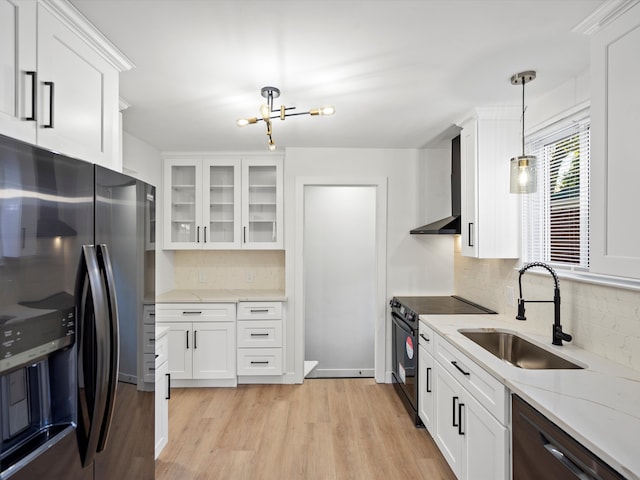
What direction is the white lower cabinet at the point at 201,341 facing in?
toward the camera

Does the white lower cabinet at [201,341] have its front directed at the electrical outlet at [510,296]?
no

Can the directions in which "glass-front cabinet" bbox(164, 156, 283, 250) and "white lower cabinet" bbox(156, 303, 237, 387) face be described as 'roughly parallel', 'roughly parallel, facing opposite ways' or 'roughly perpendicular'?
roughly parallel

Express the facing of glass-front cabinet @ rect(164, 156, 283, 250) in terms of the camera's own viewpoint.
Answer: facing the viewer

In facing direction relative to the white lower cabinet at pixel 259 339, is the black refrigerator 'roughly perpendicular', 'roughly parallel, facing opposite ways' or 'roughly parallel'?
roughly perpendicular

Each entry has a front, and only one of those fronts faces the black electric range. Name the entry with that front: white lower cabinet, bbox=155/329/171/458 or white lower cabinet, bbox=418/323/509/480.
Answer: white lower cabinet, bbox=155/329/171/458

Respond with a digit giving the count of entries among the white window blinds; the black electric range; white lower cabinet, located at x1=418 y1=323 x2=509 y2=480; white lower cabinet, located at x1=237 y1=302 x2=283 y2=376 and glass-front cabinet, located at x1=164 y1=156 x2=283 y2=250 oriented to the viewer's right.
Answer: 0

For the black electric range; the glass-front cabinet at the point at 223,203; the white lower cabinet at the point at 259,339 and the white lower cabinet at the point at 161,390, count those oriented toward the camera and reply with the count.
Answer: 2

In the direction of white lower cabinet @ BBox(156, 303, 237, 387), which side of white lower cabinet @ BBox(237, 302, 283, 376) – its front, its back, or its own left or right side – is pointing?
right

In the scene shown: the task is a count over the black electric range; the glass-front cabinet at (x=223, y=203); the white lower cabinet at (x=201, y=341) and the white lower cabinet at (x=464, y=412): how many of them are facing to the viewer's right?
0

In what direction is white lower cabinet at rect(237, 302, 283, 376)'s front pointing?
toward the camera

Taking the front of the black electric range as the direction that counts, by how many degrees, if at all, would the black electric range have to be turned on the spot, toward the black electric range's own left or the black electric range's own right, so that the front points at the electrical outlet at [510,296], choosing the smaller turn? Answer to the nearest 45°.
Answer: approximately 180°

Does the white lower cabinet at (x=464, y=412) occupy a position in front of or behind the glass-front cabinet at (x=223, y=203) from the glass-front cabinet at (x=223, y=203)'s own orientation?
in front

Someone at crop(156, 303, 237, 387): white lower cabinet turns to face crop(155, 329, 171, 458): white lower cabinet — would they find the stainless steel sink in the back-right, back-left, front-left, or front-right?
front-left

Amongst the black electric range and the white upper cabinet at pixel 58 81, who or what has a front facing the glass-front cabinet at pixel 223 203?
the black electric range

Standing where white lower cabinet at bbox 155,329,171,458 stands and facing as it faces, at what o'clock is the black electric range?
The black electric range is roughly at 12 o'clock from the white lower cabinet.

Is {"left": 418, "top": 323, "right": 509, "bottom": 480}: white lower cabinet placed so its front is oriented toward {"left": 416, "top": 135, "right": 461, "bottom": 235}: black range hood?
no

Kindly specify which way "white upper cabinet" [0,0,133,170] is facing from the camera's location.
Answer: facing the viewer and to the right of the viewer

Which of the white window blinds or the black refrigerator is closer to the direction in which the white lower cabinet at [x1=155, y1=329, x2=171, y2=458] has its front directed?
the white window blinds
